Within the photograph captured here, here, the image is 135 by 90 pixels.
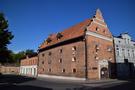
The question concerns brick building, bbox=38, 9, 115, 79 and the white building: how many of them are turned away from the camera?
0

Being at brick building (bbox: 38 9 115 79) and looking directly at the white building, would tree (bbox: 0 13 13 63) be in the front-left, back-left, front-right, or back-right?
back-left

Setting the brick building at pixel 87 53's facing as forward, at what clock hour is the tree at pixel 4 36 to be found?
The tree is roughly at 4 o'clock from the brick building.

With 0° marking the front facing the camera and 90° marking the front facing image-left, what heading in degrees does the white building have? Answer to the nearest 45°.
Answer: approximately 0°

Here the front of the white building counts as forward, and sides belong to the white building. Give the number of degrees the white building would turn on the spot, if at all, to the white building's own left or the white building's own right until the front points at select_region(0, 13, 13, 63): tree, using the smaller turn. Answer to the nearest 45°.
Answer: approximately 45° to the white building's own right

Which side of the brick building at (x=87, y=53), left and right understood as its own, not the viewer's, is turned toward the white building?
left
